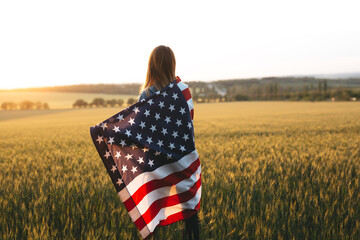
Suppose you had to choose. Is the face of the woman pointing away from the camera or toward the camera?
away from the camera

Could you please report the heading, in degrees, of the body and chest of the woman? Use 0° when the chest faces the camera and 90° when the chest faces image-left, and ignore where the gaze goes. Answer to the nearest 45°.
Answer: approximately 180°
